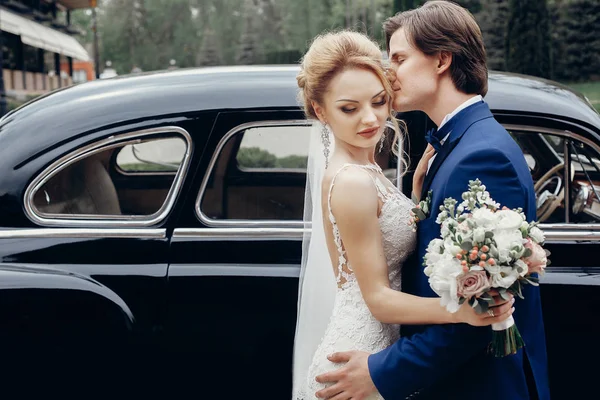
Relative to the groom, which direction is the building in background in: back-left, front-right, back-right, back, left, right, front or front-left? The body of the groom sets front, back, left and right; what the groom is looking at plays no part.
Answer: front-right

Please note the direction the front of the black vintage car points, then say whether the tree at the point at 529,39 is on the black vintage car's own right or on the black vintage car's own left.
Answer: on the black vintage car's own left

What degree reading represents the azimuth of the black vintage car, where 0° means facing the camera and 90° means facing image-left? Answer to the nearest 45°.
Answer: approximately 270°

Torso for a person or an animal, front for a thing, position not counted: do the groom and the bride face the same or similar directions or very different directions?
very different directions

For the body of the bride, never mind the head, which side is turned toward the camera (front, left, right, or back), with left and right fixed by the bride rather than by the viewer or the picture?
right

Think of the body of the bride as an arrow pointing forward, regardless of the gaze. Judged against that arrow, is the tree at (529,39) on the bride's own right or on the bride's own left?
on the bride's own left

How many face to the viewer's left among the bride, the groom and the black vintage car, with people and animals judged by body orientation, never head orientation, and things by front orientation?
1

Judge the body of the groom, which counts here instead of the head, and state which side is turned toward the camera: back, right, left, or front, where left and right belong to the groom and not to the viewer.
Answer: left

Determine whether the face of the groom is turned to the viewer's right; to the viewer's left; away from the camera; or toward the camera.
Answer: to the viewer's left

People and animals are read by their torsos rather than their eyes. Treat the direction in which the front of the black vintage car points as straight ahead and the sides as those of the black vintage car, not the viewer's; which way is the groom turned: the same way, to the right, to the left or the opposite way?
the opposite way
